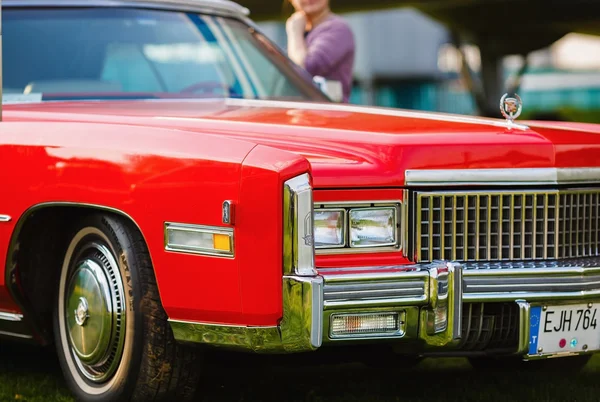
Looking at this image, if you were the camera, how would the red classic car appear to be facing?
facing the viewer and to the right of the viewer
